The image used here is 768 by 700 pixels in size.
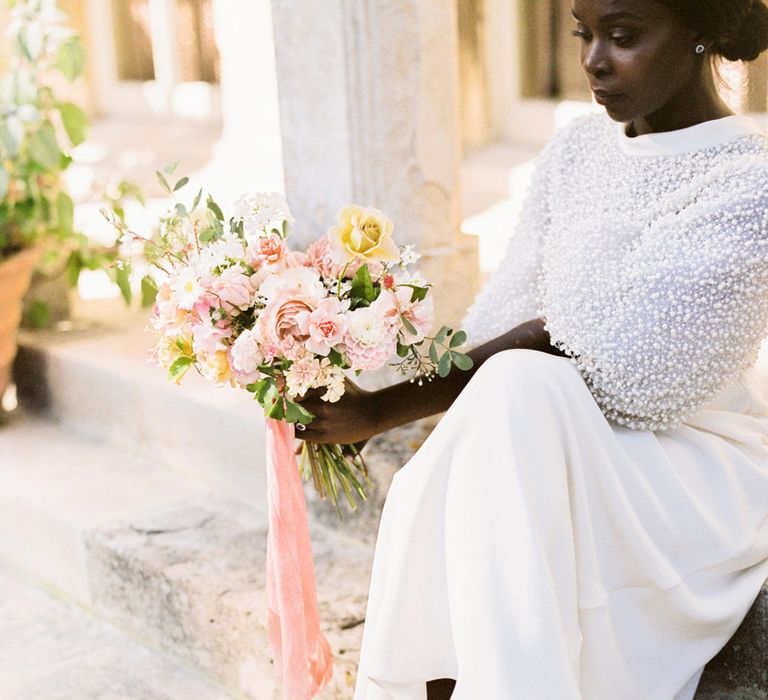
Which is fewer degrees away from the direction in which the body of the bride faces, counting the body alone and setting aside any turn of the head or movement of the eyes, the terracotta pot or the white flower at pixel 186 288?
the white flower

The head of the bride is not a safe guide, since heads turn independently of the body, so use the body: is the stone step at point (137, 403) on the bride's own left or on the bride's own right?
on the bride's own right

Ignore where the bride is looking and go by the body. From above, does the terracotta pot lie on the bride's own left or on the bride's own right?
on the bride's own right

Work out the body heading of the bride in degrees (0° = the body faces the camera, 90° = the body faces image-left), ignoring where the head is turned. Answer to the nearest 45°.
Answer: approximately 45°
